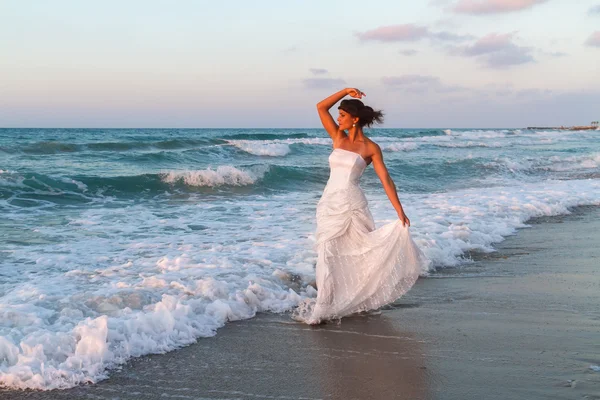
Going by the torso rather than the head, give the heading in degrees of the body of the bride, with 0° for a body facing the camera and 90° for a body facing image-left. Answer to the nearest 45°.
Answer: approximately 45°
